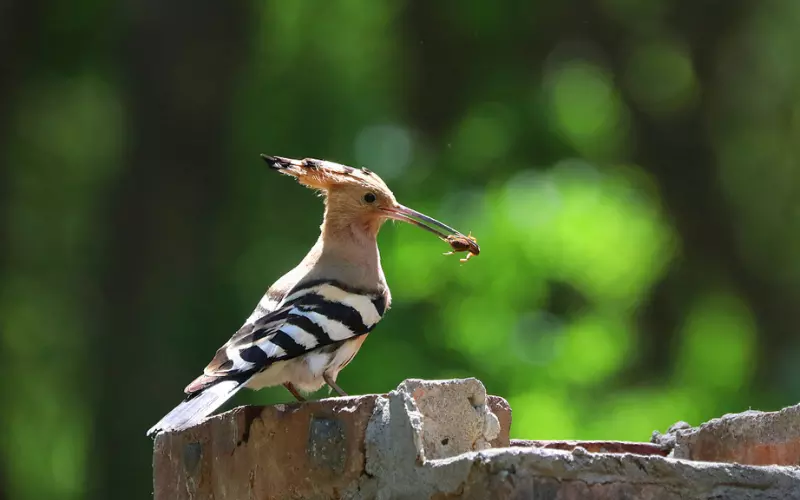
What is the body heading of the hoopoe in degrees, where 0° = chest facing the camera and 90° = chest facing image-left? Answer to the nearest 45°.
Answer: approximately 270°
